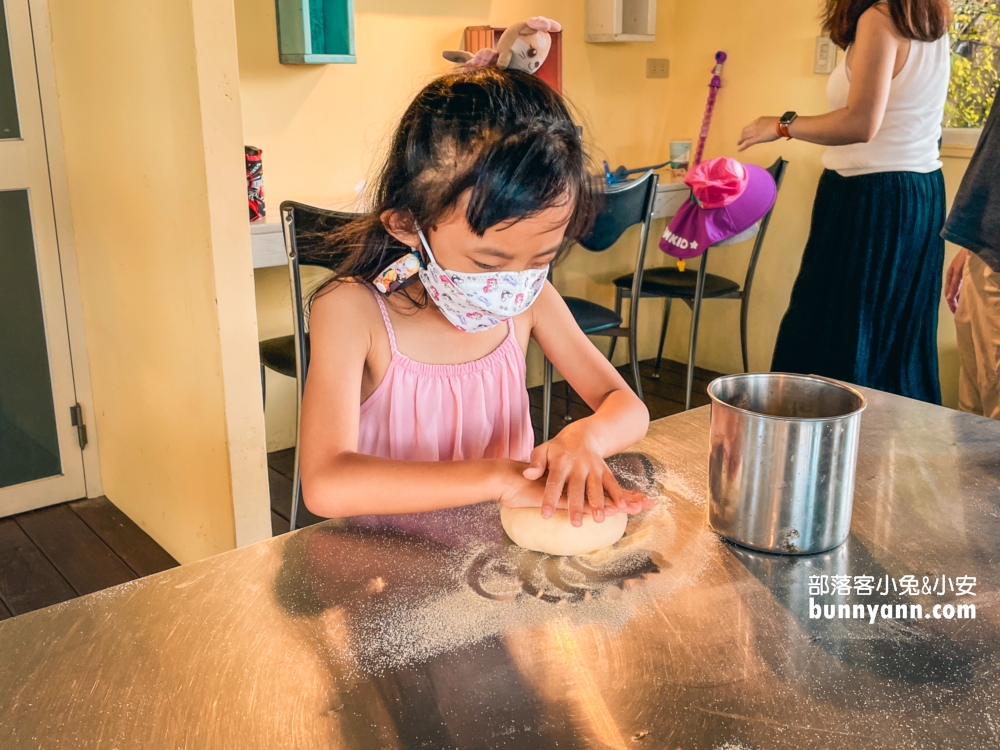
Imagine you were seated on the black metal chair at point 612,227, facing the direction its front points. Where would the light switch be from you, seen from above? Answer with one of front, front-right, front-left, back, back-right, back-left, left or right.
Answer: back

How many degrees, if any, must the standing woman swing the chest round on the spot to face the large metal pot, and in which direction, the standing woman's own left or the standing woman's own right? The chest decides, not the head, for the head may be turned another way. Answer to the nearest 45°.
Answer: approximately 135° to the standing woman's own left

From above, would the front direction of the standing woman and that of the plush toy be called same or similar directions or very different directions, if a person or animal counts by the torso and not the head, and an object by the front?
very different directions

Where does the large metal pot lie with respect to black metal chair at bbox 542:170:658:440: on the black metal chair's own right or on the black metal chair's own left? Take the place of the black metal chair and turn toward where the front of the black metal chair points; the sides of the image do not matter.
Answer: on the black metal chair's own left

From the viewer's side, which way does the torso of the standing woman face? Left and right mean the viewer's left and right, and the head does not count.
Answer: facing away from the viewer and to the left of the viewer

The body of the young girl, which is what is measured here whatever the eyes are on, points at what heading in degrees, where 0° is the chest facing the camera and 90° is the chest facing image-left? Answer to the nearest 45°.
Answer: approximately 315°

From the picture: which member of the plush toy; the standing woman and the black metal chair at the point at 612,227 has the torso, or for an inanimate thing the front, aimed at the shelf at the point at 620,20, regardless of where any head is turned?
the standing woman

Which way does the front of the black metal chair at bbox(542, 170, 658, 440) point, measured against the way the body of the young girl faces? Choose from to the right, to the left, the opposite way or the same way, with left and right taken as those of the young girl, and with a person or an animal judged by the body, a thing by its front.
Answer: to the right

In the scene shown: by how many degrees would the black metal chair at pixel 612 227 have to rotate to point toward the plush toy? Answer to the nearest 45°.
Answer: approximately 45° to its left

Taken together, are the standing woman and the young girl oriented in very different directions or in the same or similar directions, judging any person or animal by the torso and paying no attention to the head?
very different directions
